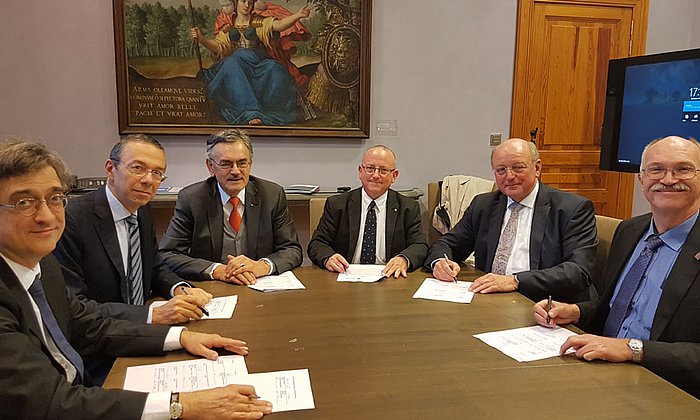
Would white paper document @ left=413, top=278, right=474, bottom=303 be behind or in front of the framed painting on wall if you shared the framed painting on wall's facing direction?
in front

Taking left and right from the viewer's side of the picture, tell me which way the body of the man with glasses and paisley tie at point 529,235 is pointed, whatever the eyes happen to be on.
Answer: facing the viewer and to the left of the viewer

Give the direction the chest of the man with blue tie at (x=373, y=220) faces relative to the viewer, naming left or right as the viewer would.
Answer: facing the viewer

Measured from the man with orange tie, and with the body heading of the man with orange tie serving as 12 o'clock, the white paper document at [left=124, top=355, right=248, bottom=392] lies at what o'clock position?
The white paper document is roughly at 12 o'clock from the man with orange tie.

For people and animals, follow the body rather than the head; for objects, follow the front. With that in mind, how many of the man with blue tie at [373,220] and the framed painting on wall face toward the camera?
2

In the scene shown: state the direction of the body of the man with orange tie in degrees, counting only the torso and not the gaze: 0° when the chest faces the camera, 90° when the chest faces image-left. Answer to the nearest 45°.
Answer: approximately 0°

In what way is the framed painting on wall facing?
toward the camera

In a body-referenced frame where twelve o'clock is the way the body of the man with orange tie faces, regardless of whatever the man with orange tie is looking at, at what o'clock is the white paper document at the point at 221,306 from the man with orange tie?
The white paper document is roughly at 12 o'clock from the man with orange tie.

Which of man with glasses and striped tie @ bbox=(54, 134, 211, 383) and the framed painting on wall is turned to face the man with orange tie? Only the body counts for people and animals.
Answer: the framed painting on wall

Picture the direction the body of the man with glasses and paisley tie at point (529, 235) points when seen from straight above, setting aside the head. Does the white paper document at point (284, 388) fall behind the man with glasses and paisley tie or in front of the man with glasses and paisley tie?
in front

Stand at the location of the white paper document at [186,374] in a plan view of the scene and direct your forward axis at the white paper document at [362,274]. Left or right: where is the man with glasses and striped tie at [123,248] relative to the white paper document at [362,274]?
left

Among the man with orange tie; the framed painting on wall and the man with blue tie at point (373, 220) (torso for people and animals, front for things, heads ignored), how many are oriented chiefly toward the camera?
3
